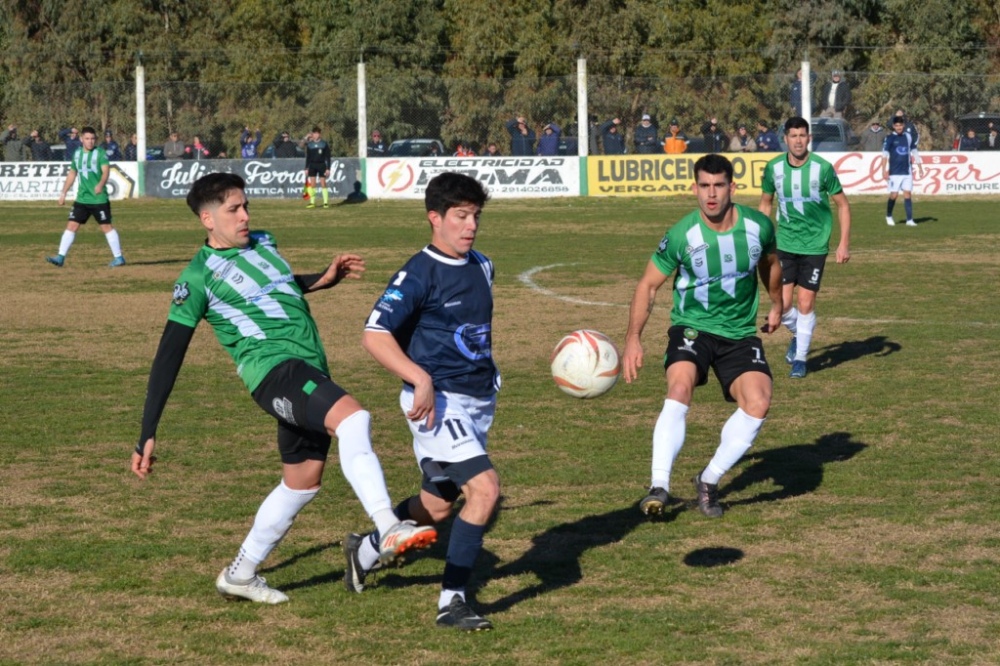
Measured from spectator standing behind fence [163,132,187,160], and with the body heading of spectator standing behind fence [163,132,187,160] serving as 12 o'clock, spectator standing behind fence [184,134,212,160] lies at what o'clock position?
spectator standing behind fence [184,134,212,160] is roughly at 8 o'clock from spectator standing behind fence [163,132,187,160].

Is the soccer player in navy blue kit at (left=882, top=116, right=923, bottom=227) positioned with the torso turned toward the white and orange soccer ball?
yes

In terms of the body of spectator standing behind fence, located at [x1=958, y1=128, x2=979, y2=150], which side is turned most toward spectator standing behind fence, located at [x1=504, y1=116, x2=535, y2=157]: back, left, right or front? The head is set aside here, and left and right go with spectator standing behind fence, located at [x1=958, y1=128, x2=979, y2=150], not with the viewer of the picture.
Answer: right

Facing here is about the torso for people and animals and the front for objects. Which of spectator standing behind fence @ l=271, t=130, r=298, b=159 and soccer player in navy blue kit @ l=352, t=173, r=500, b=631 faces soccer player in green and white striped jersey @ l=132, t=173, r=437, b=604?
the spectator standing behind fence

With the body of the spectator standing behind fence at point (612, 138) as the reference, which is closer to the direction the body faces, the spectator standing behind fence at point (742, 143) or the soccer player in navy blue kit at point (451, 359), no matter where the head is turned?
the soccer player in navy blue kit

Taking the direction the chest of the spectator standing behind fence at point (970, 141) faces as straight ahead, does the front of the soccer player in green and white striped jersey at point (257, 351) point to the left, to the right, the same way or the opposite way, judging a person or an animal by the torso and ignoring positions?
to the left

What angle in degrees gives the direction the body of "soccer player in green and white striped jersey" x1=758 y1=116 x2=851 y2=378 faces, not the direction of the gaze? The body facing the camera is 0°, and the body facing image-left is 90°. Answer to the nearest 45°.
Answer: approximately 0°

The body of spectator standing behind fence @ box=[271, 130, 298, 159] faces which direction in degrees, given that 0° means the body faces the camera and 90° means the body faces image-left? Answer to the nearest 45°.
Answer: approximately 0°

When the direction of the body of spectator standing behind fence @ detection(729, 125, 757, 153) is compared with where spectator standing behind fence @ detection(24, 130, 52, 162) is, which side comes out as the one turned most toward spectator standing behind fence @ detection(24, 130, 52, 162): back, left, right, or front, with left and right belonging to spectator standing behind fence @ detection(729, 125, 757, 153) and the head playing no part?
right

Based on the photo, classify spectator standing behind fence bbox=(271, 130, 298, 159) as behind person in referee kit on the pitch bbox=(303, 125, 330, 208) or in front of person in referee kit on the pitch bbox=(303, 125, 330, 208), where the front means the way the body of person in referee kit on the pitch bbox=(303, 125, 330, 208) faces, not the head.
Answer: behind

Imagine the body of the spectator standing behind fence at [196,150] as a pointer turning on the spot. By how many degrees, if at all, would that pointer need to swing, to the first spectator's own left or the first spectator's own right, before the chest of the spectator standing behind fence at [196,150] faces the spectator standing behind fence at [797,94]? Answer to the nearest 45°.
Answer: approximately 90° to the first spectator's own left

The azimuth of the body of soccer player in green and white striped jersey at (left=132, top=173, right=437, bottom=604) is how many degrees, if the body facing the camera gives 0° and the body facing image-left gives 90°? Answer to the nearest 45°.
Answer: approximately 315°

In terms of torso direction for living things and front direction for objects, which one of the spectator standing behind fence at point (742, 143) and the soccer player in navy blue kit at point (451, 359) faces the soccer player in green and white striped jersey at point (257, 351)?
the spectator standing behind fence
